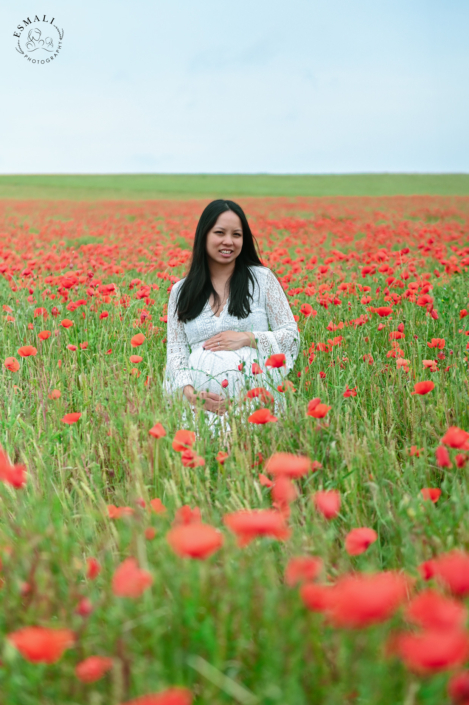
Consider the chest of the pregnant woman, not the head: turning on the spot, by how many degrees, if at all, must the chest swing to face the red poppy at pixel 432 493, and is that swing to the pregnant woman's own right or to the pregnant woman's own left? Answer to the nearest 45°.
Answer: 0° — they already face it

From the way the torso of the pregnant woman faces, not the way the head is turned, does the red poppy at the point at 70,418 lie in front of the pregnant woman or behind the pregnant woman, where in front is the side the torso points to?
in front

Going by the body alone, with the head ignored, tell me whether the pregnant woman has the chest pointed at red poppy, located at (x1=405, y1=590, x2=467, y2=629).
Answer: yes

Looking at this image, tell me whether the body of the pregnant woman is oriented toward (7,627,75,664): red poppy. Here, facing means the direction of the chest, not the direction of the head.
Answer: yes

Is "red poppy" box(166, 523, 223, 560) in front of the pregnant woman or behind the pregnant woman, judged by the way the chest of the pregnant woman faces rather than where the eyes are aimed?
in front

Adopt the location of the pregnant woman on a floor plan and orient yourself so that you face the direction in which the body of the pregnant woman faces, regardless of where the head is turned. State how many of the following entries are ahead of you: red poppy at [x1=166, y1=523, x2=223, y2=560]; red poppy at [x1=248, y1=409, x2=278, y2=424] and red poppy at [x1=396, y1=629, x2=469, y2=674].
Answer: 3

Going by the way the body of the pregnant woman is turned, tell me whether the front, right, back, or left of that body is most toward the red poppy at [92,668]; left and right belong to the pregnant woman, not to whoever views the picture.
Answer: front

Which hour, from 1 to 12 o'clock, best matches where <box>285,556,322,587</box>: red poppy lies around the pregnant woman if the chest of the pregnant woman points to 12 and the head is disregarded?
The red poppy is roughly at 12 o'clock from the pregnant woman.

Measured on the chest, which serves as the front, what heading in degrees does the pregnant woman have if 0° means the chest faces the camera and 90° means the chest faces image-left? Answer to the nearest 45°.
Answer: approximately 0°

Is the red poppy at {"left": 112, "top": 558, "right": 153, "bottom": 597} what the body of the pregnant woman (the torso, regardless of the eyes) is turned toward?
yes
